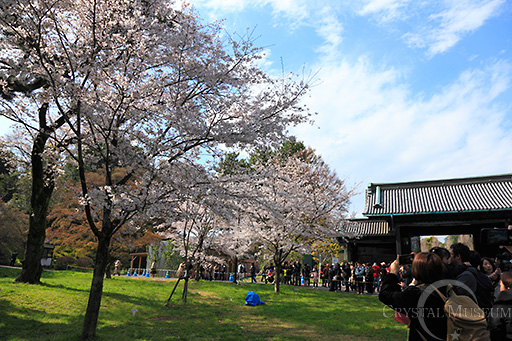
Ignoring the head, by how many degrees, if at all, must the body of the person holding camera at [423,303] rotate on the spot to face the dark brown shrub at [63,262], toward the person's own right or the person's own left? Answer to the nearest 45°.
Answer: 0° — they already face it

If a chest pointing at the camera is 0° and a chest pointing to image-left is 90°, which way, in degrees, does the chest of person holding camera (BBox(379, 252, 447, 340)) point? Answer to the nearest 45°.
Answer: approximately 135°

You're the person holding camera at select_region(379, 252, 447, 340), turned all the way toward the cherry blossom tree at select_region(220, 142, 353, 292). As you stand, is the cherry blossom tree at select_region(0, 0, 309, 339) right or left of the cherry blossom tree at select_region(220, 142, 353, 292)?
left

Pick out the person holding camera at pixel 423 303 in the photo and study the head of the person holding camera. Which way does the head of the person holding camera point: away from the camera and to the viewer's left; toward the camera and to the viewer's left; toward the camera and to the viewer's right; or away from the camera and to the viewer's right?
away from the camera and to the viewer's left
